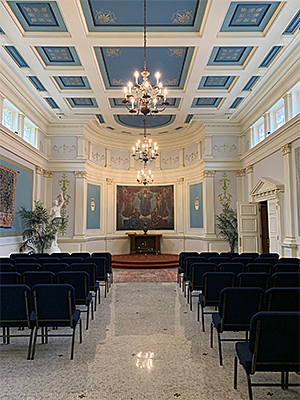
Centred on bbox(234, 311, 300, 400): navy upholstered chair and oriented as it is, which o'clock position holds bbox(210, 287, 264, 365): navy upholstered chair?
bbox(210, 287, 264, 365): navy upholstered chair is roughly at 1 o'clock from bbox(234, 311, 300, 400): navy upholstered chair.

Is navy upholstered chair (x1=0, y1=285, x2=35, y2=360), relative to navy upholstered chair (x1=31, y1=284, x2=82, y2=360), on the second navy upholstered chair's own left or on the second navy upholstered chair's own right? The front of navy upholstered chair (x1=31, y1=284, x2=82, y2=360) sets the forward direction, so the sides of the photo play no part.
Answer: on the second navy upholstered chair's own left

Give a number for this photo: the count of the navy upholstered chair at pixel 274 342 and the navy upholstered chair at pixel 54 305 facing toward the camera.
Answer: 0

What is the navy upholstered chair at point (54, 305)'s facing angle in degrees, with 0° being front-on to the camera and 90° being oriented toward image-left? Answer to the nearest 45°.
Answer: approximately 180°

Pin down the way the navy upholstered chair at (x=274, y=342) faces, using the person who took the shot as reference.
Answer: facing away from the viewer and to the left of the viewer

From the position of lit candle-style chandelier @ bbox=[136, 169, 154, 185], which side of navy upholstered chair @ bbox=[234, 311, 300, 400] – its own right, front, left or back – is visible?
front

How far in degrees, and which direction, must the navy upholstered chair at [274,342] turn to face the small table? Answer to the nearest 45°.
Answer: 0° — it already faces it

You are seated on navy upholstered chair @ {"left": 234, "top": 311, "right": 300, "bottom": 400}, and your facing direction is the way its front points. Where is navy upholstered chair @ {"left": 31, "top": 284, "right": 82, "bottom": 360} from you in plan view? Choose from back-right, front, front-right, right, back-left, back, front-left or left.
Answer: front-left

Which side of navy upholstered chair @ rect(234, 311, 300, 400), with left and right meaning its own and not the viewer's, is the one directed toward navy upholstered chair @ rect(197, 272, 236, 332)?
front

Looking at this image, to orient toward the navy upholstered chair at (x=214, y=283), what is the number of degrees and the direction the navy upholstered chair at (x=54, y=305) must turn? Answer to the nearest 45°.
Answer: approximately 90° to its right
